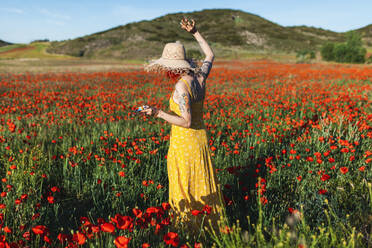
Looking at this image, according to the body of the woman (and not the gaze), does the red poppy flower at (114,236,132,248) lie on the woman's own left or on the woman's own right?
on the woman's own left

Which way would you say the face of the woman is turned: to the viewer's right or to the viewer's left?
to the viewer's left

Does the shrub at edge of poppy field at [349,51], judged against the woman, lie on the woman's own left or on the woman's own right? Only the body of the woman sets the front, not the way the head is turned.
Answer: on the woman's own right

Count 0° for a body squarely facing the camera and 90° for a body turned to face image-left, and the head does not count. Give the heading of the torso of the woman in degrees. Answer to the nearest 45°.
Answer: approximately 135°

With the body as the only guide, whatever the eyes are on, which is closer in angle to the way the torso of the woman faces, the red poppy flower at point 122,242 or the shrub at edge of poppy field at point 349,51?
the shrub at edge of poppy field
